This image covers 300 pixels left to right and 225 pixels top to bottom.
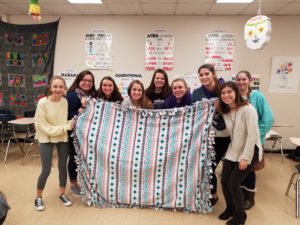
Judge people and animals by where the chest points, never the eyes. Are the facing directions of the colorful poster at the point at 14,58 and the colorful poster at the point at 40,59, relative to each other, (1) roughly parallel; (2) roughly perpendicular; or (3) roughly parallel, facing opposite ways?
roughly parallel

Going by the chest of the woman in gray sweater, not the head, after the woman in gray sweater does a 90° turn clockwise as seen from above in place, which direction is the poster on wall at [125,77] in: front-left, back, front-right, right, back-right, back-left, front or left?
front

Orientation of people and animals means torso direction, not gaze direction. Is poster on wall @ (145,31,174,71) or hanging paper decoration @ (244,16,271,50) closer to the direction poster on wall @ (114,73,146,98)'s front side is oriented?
the hanging paper decoration

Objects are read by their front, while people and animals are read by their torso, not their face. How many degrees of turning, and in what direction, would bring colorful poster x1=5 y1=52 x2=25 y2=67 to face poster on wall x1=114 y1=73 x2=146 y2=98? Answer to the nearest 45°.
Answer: approximately 45° to its left

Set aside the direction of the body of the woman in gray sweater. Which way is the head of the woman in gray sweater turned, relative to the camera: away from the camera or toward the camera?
toward the camera

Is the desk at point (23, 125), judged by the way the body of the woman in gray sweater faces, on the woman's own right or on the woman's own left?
on the woman's own right

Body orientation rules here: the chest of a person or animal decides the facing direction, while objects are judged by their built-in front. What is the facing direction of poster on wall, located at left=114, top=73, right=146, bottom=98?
toward the camera

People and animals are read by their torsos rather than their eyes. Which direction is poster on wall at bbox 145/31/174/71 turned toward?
toward the camera

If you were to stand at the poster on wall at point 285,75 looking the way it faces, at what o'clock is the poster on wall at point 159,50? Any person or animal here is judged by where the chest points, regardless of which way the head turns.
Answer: the poster on wall at point 159,50 is roughly at 2 o'clock from the poster on wall at point 285,75.

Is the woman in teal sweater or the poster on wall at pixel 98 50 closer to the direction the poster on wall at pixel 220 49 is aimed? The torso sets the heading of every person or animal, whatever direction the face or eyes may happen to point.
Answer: the woman in teal sweater

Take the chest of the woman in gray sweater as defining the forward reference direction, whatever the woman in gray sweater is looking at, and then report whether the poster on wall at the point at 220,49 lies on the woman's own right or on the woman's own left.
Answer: on the woman's own right

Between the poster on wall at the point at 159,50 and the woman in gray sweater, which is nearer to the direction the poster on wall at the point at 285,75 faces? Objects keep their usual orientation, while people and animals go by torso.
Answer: the woman in gray sweater

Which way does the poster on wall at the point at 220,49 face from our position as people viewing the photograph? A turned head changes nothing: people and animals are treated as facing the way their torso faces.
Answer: facing the viewer

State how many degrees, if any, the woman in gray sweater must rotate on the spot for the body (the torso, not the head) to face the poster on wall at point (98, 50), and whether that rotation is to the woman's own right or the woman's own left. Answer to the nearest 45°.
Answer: approximately 90° to the woman's own right

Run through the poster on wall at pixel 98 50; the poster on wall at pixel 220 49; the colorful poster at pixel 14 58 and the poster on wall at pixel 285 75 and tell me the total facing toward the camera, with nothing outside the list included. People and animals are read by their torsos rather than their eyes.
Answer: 4

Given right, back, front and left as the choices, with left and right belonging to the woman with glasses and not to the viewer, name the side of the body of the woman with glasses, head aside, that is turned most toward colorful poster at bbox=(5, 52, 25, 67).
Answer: back

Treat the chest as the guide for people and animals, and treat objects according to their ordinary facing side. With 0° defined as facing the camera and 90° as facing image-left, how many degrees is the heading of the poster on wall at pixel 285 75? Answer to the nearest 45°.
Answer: approximately 0°

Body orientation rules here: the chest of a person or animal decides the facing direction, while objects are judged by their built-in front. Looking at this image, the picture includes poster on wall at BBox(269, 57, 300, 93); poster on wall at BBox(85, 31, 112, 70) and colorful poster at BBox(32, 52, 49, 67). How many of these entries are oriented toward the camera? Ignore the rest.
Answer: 3

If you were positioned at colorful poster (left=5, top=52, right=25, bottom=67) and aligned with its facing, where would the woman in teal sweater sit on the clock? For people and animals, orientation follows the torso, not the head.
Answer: The woman in teal sweater is roughly at 11 o'clock from the colorful poster.

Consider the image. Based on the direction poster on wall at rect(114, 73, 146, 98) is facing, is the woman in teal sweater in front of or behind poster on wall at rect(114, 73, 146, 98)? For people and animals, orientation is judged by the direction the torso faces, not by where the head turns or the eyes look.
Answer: in front
